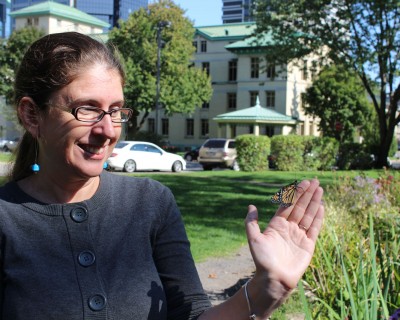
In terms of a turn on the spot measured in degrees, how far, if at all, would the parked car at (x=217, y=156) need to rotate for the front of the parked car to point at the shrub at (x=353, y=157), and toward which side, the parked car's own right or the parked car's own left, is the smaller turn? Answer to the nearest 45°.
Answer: approximately 45° to the parked car's own right

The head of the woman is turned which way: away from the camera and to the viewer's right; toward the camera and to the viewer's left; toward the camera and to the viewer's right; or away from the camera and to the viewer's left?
toward the camera and to the viewer's right

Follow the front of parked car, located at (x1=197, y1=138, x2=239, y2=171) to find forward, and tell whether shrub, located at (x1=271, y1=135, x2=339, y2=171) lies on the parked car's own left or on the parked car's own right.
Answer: on the parked car's own right

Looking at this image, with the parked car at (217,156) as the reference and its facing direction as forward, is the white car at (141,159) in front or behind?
behind

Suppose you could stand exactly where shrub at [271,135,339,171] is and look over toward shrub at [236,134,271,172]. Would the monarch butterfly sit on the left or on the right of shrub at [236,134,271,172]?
left

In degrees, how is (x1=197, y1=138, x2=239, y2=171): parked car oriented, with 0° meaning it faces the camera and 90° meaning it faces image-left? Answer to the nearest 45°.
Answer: approximately 225°

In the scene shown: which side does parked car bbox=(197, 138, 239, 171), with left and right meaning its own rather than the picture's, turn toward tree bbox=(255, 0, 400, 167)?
right

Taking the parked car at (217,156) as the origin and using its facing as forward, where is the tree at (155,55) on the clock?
The tree is roughly at 10 o'clock from the parked car.
